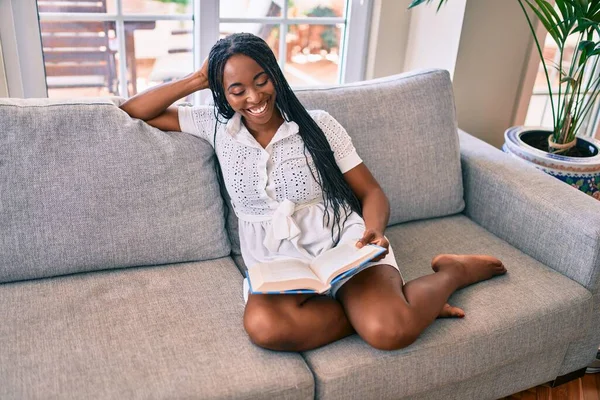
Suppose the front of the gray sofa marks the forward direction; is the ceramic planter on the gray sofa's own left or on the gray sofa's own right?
on the gray sofa's own left

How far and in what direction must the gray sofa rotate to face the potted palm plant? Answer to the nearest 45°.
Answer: approximately 90° to its left

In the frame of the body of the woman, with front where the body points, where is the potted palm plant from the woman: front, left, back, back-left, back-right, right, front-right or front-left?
back-left

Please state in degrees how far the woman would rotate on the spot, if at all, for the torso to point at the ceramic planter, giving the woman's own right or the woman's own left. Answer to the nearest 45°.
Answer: approximately 135° to the woman's own left

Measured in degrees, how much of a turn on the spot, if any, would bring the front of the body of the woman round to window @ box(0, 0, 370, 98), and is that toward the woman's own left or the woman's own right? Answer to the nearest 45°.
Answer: approximately 135° to the woman's own right

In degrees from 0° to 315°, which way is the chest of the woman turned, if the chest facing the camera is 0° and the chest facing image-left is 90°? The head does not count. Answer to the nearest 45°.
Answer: approximately 0°
